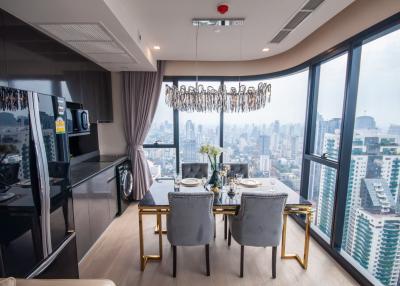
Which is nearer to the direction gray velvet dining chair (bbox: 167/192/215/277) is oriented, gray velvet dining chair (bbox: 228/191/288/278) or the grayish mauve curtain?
the grayish mauve curtain

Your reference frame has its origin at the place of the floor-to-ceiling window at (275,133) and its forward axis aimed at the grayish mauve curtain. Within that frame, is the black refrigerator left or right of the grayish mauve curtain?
left

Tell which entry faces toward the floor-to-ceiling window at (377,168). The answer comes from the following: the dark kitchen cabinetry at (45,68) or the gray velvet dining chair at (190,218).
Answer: the dark kitchen cabinetry

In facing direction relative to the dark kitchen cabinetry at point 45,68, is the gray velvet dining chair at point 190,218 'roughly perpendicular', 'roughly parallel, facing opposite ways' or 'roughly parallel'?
roughly perpendicular

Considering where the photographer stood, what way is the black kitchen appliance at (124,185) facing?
facing to the right of the viewer

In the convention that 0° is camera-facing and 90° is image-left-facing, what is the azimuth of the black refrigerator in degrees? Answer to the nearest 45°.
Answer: approximately 315°

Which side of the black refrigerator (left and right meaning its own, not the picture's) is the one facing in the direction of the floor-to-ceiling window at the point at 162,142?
left

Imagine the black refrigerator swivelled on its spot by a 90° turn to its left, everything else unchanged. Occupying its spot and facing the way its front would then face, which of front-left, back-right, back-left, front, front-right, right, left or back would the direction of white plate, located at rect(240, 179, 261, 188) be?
front-right

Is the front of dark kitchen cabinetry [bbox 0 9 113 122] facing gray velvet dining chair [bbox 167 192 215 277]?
yes

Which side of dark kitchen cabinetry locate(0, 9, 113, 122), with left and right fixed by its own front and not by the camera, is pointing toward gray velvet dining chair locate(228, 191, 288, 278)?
front

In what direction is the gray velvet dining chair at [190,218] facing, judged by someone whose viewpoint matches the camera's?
facing away from the viewer

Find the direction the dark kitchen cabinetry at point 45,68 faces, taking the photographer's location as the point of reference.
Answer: facing the viewer and to the right of the viewer

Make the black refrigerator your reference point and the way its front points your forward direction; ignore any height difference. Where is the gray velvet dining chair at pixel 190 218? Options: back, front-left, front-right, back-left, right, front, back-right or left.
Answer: front-left

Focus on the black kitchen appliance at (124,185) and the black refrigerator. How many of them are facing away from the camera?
0
